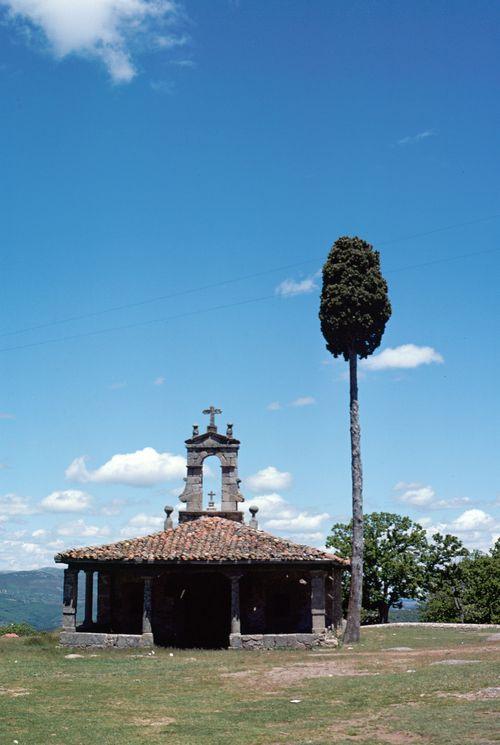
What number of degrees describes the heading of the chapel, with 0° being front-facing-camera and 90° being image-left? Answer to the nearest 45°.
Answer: approximately 0°

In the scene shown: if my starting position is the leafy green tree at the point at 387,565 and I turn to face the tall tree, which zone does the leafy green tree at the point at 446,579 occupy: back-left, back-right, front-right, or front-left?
back-left

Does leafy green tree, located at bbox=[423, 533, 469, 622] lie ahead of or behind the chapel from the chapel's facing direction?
behind

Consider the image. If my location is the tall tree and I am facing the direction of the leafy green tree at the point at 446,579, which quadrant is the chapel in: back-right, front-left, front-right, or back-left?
back-left

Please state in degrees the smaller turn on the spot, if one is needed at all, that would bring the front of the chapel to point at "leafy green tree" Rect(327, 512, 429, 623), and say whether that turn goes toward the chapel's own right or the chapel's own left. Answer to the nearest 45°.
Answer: approximately 135° to the chapel's own left

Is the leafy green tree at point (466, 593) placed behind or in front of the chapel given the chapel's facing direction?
behind
